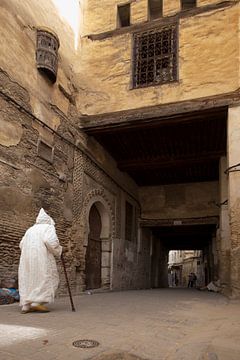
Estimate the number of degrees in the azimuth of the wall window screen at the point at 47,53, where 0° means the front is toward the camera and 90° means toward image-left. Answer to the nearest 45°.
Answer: approximately 315°
